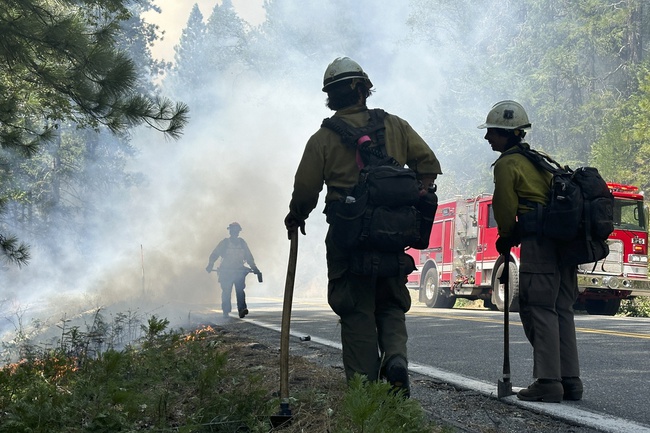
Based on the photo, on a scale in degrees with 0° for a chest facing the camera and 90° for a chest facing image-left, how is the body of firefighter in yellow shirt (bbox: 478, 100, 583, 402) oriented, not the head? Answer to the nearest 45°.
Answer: approximately 90°

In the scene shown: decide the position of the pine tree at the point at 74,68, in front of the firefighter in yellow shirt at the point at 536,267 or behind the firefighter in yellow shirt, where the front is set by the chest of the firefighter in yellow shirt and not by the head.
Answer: in front

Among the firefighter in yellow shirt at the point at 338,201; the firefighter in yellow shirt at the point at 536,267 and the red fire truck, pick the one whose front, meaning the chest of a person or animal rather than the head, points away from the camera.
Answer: the firefighter in yellow shirt at the point at 338,201

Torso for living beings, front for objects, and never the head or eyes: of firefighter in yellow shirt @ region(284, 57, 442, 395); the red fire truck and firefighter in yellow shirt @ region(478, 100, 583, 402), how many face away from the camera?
1

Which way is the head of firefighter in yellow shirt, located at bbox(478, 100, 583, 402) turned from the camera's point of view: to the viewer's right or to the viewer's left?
to the viewer's left

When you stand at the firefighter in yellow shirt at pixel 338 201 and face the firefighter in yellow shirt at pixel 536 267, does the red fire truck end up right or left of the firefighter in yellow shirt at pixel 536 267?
left

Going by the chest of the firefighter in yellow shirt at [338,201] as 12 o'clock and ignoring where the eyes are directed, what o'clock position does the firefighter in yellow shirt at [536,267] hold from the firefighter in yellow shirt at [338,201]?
the firefighter in yellow shirt at [536,267] is roughly at 2 o'clock from the firefighter in yellow shirt at [338,201].

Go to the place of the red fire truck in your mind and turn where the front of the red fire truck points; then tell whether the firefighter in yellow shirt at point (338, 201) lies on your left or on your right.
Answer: on your right

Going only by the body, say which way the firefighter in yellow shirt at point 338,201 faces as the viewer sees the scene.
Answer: away from the camera
